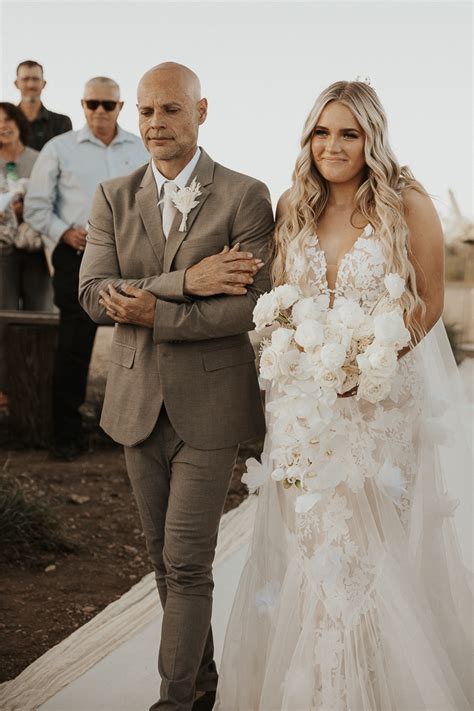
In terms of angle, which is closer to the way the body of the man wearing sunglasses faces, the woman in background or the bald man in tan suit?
the bald man in tan suit

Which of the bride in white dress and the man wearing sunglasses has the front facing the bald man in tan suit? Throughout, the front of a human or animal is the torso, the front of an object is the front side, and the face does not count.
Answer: the man wearing sunglasses

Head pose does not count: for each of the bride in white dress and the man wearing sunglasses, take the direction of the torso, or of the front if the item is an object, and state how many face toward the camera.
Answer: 2

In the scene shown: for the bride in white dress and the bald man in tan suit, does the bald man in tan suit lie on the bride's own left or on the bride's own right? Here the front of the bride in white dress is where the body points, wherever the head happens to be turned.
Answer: on the bride's own right

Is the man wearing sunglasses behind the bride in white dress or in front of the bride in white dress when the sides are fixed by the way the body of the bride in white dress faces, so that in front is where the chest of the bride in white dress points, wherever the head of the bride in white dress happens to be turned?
behind

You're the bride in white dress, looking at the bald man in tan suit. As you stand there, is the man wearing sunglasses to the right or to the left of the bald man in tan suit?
right

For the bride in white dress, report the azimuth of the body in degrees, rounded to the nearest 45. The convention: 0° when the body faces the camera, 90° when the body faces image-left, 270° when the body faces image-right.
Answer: approximately 0°

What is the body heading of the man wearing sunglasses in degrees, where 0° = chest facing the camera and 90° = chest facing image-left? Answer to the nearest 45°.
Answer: approximately 0°
